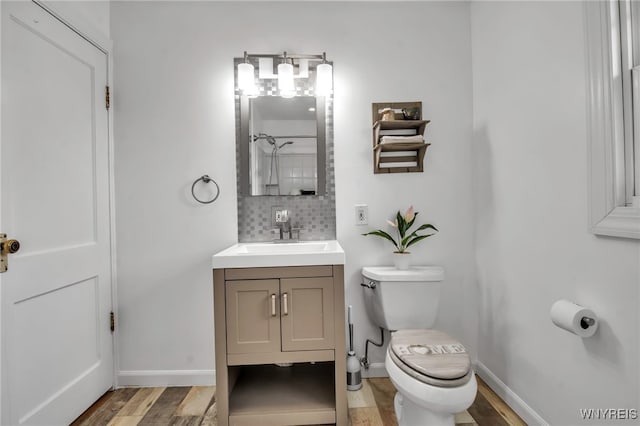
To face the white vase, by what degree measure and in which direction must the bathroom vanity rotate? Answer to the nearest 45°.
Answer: approximately 135° to its left

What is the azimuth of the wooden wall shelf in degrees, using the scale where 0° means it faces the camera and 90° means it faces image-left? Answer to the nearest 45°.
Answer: approximately 0°

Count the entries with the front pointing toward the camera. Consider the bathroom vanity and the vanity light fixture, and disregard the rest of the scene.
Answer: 2

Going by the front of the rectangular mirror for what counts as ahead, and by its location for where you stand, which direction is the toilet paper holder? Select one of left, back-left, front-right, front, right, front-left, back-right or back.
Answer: front-left

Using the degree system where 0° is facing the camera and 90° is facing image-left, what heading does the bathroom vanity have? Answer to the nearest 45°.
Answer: approximately 0°

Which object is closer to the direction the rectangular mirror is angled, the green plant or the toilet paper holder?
the toilet paper holder

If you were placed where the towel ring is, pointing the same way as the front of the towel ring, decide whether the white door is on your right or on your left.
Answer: on your right

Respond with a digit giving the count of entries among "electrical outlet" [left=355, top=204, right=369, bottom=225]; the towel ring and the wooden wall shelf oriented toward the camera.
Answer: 3

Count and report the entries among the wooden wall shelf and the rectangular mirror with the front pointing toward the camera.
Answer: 2

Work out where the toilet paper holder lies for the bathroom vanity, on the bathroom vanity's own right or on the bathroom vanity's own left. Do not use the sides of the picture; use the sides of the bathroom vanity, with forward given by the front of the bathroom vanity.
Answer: on the bathroom vanity's own left
